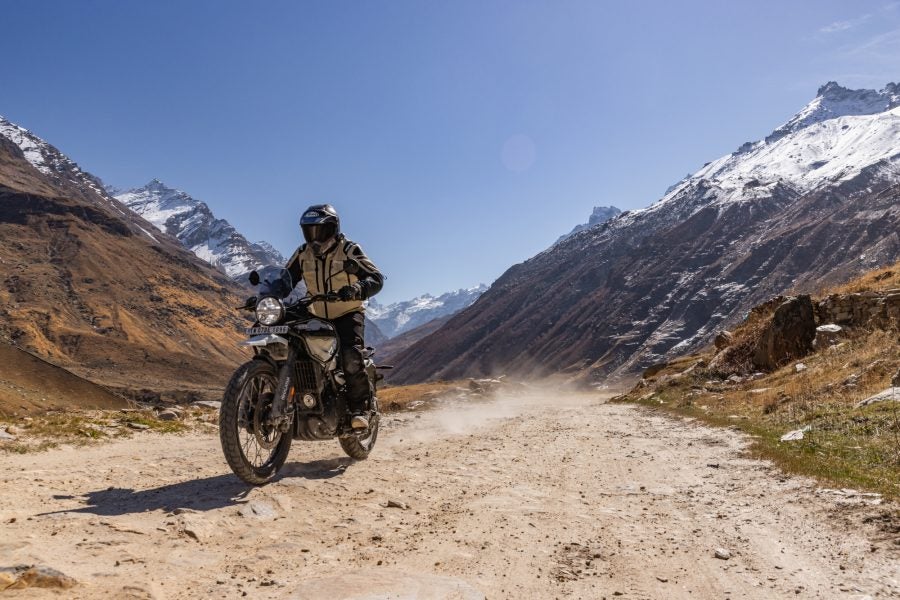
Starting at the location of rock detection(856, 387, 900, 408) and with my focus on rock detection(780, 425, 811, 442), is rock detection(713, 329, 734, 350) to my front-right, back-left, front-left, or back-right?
back-right

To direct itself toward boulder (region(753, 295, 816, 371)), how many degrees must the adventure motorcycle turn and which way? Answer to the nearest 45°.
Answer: approximately 180°

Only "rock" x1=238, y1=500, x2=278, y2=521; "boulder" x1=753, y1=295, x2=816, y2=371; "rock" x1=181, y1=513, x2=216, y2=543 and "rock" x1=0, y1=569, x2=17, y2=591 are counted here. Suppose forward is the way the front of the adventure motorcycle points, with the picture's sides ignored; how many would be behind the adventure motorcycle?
1

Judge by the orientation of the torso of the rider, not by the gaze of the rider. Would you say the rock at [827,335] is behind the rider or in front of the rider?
behind

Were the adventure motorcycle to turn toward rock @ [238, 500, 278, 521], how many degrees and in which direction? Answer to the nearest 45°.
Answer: approximately 45° to its left

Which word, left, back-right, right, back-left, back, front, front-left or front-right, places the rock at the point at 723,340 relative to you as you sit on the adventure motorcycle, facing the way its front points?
back

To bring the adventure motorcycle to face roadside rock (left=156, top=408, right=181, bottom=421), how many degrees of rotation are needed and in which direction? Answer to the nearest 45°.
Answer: approximately 135° to its right

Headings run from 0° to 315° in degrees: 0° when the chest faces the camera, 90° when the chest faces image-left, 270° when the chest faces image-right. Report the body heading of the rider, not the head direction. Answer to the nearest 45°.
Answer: approximately 45°

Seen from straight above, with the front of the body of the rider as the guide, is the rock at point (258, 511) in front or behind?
in front

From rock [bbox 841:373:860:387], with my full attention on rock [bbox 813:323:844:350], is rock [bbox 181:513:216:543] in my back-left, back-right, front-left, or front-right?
back-left

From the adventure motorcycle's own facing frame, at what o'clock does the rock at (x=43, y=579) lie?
The rock is roughly at 11 o'clock from the adventure motorcycle.

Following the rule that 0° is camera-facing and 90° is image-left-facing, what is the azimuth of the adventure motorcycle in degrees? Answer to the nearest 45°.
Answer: approximately 45°

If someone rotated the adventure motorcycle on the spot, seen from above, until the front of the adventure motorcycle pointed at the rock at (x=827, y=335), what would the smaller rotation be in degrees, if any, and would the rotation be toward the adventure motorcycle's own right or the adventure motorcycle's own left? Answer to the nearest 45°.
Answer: approximately 180°

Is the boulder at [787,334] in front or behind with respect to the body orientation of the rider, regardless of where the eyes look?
behind
